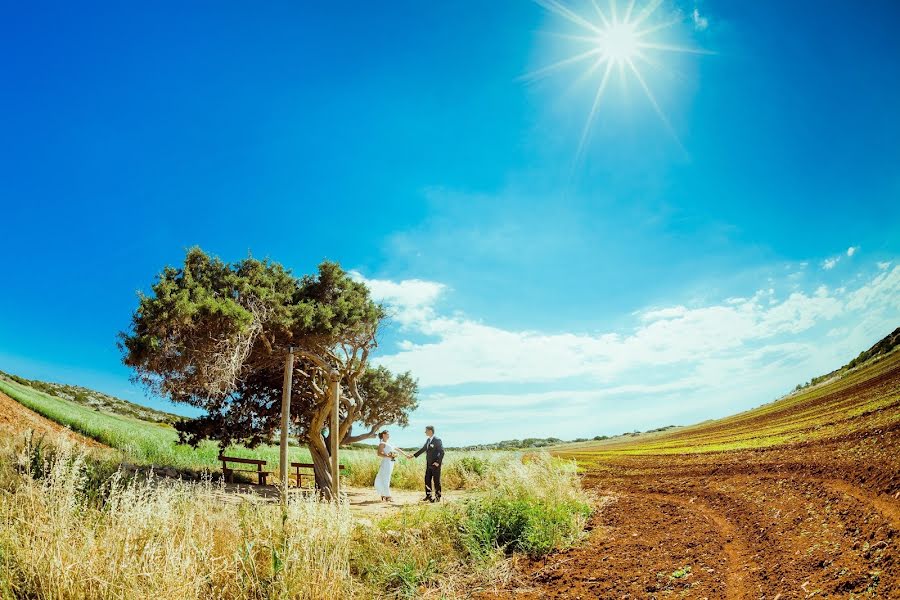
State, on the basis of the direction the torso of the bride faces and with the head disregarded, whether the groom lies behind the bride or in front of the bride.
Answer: in front

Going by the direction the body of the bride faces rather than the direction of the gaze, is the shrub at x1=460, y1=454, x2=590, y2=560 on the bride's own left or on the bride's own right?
on the bride's own right

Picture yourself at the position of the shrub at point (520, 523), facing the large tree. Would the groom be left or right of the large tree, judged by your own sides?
right

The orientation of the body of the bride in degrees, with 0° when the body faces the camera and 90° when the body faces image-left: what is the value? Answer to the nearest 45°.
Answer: approximately 270°

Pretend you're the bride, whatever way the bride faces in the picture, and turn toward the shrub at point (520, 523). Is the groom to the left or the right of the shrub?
left

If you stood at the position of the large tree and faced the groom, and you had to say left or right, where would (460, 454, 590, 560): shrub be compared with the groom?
right

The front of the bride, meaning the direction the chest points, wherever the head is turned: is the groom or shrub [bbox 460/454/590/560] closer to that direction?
the groom
